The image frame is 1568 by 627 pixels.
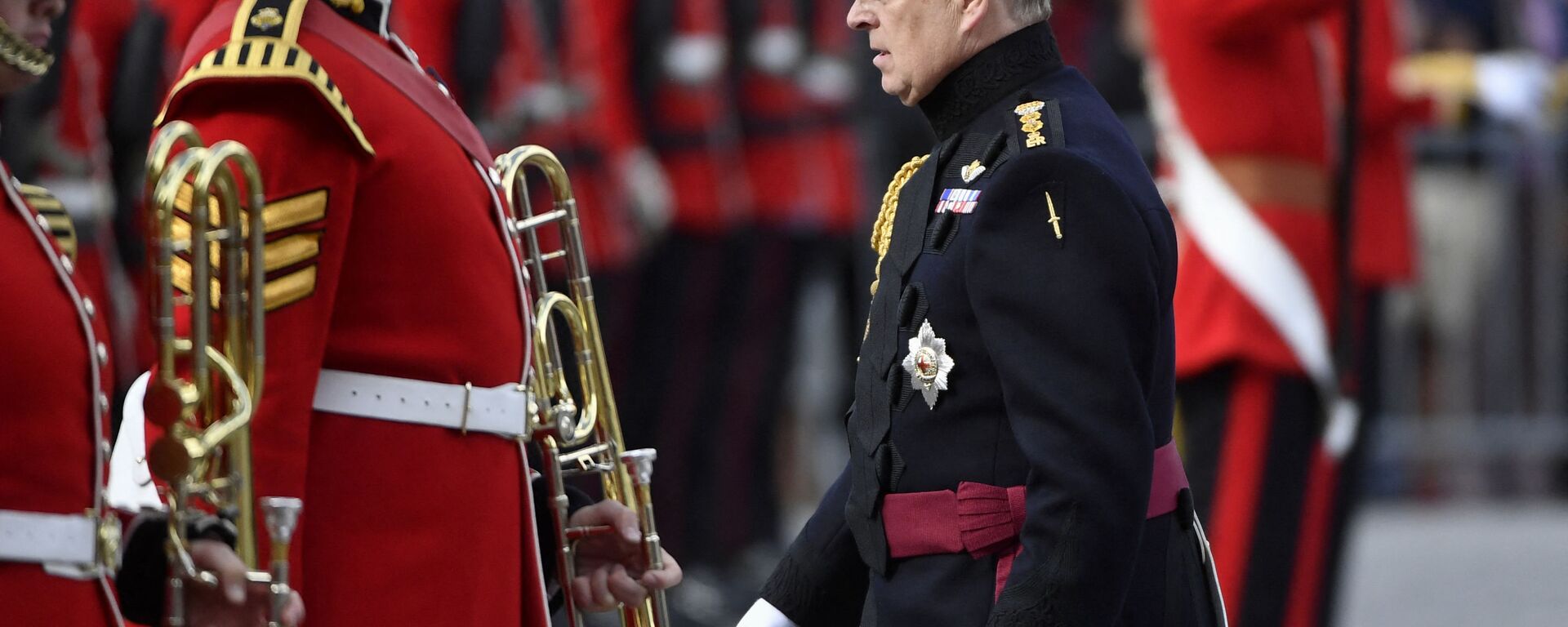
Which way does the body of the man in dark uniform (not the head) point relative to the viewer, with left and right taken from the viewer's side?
facing to the left of the viewer

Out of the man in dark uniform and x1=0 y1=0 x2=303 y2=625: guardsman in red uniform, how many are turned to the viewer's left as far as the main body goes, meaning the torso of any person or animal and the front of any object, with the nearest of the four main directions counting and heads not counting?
1

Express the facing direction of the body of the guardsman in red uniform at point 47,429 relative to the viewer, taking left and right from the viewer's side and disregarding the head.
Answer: facing to the right of the viewer
